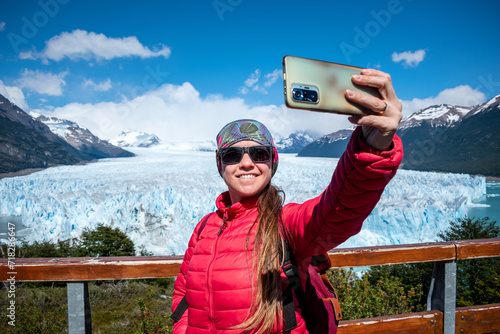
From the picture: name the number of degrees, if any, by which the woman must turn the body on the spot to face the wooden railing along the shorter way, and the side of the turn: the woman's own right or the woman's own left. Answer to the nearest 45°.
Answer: approximately 180°

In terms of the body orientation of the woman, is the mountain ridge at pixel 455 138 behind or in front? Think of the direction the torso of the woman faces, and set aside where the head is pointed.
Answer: behind

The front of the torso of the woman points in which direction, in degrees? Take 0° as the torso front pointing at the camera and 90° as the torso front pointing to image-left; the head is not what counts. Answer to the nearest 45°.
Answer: approximately 45°

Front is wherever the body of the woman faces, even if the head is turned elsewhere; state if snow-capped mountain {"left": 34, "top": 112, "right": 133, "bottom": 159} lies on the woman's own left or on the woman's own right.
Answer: on the woman's own right
